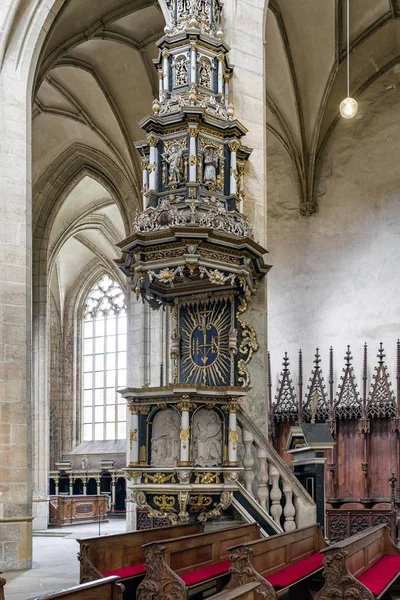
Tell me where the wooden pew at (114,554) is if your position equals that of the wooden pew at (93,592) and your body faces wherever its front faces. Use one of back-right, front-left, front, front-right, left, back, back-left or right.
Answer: back-left

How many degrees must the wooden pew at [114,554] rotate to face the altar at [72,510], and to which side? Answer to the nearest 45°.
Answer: approximately 135° to its left

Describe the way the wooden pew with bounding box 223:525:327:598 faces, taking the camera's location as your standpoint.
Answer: facing the viewer and to the right of the viewer

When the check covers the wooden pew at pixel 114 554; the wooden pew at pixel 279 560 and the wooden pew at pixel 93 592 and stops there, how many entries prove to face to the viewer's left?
0

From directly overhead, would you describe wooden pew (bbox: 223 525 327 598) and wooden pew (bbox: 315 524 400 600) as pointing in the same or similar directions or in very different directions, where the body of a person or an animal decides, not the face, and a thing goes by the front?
same or similar directions

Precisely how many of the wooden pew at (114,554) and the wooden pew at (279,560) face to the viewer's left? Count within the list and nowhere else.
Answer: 0

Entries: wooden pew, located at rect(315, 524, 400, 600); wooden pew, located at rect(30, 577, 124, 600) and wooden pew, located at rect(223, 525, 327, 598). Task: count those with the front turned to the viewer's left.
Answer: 0

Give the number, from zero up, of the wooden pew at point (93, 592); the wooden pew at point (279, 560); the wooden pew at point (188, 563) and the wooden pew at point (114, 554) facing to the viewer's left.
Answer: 0

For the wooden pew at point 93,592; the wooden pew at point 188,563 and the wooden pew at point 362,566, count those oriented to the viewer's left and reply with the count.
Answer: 0

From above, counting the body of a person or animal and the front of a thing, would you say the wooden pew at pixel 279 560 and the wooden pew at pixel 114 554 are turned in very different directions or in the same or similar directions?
same or similar directions

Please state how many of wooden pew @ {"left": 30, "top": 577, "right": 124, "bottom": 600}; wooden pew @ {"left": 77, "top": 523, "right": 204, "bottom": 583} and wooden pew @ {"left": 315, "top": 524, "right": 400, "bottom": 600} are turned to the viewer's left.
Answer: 0

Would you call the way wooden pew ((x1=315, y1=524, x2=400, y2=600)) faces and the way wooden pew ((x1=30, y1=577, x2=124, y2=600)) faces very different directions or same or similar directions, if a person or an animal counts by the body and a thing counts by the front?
same or similar directions

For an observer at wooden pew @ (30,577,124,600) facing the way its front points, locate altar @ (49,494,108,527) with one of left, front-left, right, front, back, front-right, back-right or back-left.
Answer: back-left

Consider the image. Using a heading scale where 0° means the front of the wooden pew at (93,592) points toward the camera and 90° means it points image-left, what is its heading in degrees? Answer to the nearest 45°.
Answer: approximately 315°
